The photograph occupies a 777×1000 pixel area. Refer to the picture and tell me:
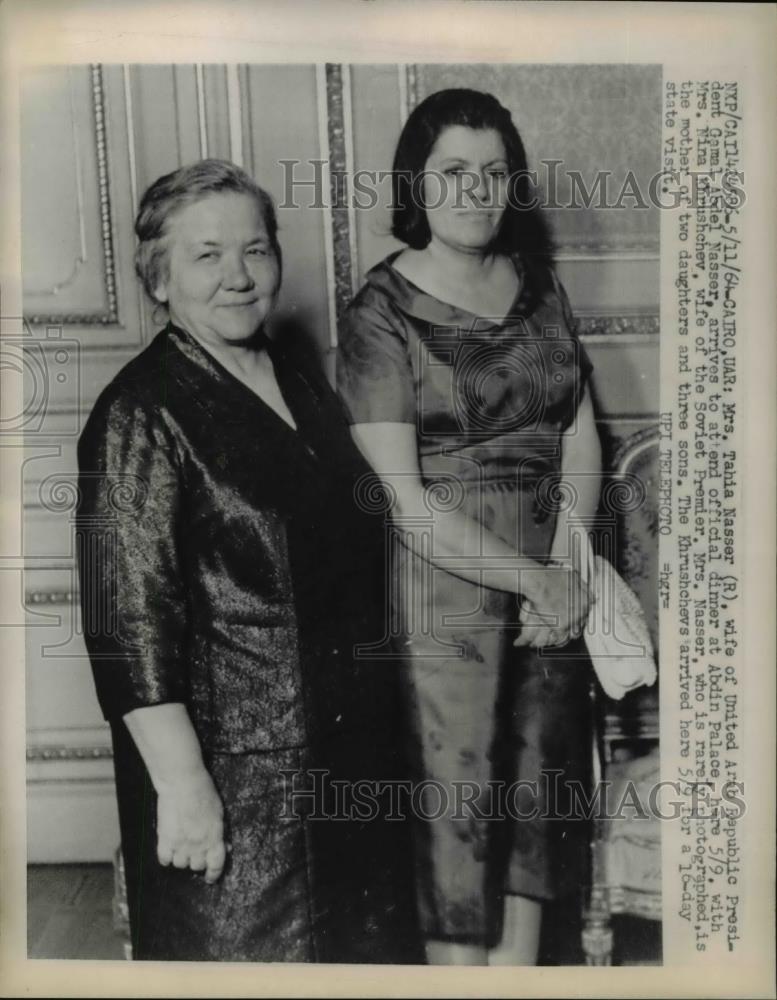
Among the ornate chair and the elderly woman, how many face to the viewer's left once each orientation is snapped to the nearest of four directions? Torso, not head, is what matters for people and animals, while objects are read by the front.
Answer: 0

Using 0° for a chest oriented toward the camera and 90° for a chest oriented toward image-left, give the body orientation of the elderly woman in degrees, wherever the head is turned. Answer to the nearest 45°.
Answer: approximately 315°

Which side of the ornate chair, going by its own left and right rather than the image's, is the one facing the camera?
front
